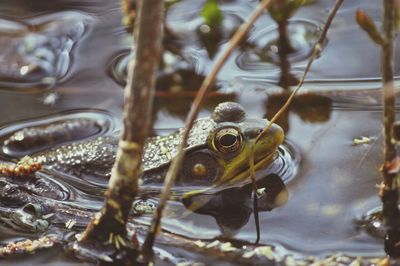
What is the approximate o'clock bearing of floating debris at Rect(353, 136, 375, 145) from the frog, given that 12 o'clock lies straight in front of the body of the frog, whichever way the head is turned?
The floating debris is roughly at 12 o'clock from the frog.

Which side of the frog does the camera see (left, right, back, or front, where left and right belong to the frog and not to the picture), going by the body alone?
right

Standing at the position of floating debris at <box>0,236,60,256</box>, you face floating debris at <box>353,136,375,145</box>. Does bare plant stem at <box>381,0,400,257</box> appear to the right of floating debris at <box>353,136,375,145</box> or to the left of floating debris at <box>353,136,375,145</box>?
right

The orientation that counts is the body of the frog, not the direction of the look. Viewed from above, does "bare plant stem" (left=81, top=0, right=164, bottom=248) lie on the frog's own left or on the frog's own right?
on the frog's own right

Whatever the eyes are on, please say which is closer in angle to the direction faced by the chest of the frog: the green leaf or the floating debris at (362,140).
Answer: the floating debris

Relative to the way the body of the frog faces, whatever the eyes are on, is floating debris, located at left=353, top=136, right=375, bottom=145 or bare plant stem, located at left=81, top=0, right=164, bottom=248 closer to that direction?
the floating debris

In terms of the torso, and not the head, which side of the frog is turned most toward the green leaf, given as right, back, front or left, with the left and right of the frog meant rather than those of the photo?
left

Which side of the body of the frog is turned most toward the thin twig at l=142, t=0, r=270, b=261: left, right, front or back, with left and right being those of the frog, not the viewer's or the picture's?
right

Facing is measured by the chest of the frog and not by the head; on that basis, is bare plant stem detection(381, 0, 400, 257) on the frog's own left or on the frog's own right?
on the frog's own right
